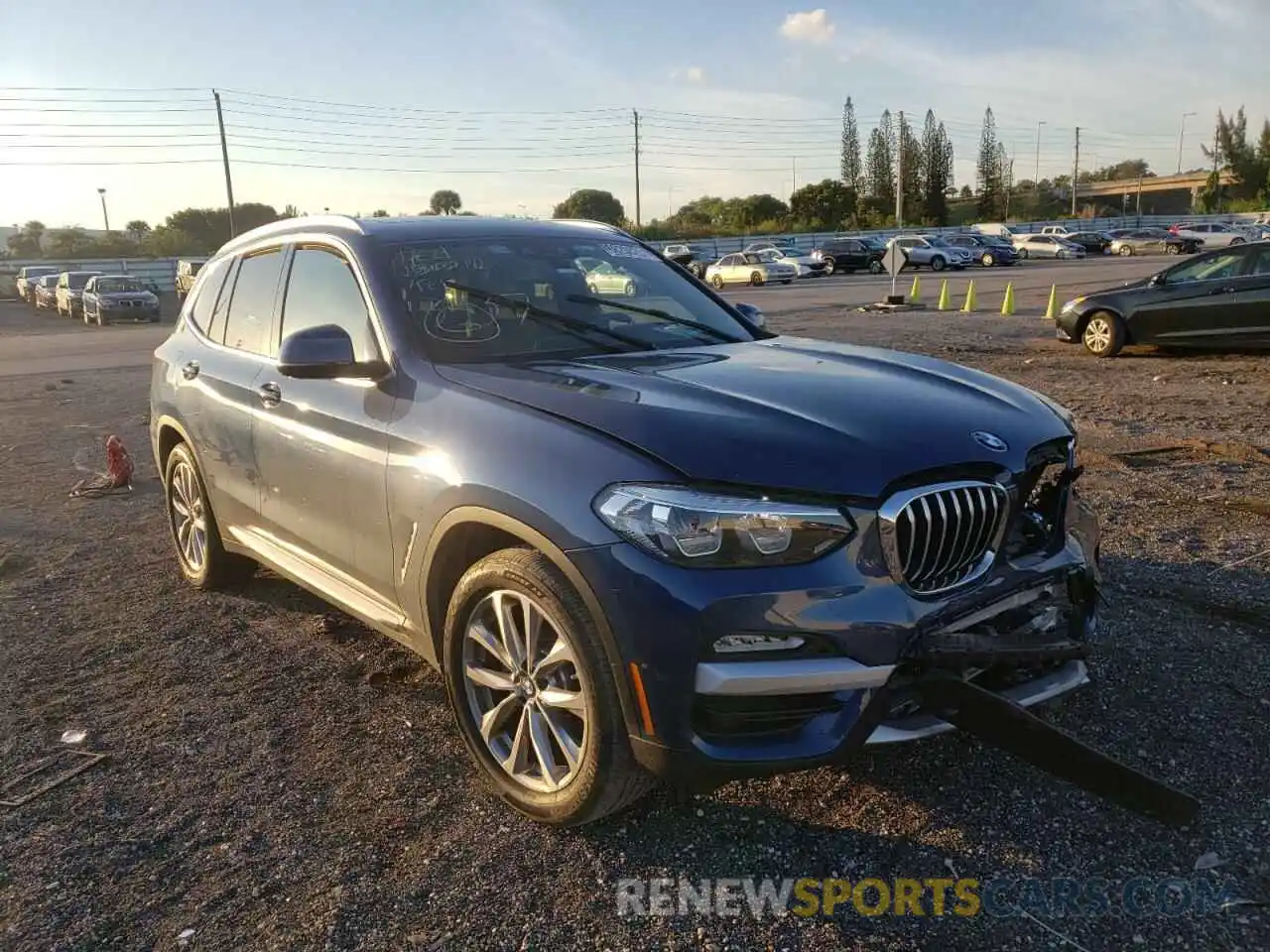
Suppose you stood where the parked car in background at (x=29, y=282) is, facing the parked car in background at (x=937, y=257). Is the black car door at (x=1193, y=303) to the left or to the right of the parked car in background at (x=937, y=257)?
right

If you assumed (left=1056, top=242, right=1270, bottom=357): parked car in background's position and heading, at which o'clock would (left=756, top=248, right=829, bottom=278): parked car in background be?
(left=756, top=248, right=829, bottom=278): parked car in background is roughly at 2 o'clock from (left=1056, top=242, right=1270, bottom=357): parked car in background.

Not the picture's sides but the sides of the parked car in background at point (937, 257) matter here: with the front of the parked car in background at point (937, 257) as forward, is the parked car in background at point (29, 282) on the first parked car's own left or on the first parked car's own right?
on the first parked car's own right

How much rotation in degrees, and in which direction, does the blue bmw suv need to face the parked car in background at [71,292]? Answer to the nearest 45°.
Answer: approximately 180°

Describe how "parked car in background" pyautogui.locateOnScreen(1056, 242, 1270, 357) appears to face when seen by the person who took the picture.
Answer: facing to the left of the viewer

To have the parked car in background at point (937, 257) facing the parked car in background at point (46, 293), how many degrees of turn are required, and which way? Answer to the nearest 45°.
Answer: approximately 90° to its right

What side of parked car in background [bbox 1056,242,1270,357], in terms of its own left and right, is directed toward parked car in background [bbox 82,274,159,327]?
front

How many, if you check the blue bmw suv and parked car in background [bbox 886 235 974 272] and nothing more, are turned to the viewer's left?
0
